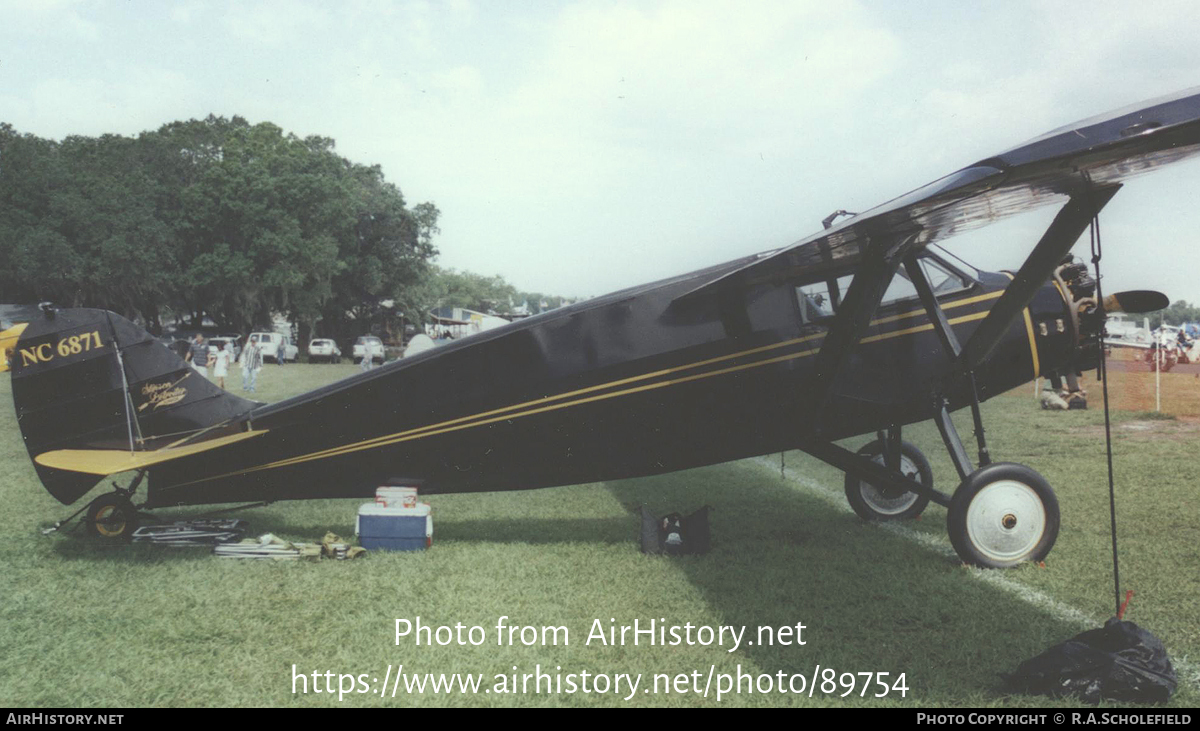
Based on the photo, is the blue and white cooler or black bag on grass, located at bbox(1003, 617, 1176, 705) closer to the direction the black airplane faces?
the black bag on grass

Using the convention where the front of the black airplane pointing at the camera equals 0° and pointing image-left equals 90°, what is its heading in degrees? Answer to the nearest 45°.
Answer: approximately 270°

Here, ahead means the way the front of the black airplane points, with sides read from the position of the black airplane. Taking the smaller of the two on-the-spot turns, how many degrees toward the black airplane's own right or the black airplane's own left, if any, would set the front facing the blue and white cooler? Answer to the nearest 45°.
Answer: approximately 180°

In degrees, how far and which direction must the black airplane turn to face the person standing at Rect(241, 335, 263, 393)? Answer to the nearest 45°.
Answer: approximately 135° to its left

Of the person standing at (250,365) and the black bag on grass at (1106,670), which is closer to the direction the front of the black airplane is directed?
the black bag on grass

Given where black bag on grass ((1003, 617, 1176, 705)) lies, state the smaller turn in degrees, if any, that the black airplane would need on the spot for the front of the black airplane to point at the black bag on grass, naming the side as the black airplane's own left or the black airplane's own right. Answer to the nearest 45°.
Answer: approximately 45° to the black airplane's own right
